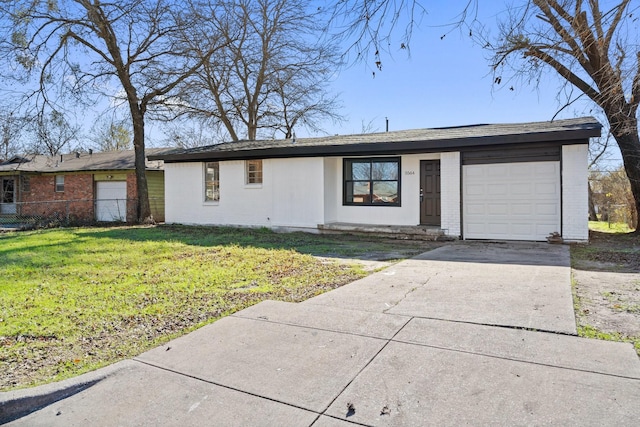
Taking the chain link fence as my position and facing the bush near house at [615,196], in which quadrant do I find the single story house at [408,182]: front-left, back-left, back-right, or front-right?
front-right

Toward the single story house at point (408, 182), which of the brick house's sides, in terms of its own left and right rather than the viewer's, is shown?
left

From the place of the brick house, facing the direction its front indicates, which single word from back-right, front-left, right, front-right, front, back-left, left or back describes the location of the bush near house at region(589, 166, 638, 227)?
left
